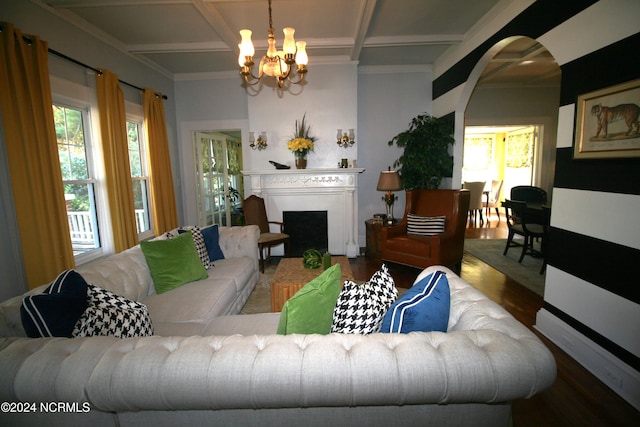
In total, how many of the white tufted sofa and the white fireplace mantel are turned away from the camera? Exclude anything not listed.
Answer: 1

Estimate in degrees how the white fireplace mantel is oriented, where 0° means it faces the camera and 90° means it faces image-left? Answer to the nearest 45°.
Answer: approximately 0°

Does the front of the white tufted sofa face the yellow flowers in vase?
yes

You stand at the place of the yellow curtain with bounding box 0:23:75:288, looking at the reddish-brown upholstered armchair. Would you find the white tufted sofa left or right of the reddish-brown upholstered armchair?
right

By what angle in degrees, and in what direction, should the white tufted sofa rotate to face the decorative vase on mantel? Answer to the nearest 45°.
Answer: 0° — it already faces it

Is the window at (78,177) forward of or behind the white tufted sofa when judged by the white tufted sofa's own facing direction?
forward

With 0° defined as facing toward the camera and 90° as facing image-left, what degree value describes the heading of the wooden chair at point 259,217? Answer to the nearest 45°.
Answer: approximately 315°

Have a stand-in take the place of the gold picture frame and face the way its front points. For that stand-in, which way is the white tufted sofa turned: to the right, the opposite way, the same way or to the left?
to the right

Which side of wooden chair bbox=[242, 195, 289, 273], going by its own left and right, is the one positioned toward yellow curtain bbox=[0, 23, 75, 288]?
right

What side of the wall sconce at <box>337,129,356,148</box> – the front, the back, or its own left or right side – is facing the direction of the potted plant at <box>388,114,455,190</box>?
left

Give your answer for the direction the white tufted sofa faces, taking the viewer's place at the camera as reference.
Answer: facing away from the viewer

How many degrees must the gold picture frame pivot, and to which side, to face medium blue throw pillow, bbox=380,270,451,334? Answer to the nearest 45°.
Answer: approximately 45° to its left

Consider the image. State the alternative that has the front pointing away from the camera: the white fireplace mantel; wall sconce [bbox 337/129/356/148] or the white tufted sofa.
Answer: the white tufted sofa

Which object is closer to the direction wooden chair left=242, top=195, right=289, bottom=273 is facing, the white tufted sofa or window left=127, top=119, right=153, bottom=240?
the white tufted sofa

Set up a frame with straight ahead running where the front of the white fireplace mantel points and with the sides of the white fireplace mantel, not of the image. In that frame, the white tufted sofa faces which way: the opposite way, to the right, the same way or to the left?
the opposite way

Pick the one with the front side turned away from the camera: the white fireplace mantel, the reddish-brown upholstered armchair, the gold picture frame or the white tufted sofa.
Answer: the white tufted sofa
